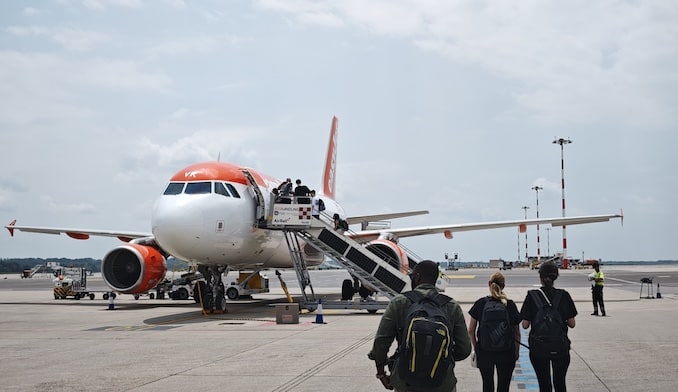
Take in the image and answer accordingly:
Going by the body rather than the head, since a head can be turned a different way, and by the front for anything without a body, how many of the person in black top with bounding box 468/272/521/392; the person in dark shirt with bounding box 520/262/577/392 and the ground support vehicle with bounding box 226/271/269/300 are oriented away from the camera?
2

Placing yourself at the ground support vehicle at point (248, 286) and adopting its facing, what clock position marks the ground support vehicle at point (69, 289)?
the ground support vehicle at point (69, 289) is roughly at 1 o'clock from the ground support vehicle at point (248, 286).

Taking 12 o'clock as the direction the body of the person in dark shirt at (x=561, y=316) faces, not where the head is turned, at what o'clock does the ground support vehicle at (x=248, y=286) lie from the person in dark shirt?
The ground support vehicle is roughly at 11 o'clock from the person in dark shirt.

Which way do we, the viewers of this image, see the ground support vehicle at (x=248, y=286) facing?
facing to the left of the viewer

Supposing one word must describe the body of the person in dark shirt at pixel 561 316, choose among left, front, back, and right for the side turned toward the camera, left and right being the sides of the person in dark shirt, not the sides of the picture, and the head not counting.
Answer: back

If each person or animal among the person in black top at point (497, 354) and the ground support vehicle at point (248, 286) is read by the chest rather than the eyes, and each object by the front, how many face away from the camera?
1

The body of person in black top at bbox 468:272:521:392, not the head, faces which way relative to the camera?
away from the camera

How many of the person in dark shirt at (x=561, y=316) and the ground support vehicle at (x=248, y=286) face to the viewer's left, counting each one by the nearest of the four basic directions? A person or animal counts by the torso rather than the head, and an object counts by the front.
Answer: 1

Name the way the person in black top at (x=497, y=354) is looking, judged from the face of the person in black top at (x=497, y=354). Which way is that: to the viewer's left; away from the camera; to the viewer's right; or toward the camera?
away from the camera

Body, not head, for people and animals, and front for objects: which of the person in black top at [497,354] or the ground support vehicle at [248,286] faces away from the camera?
the person in black top
